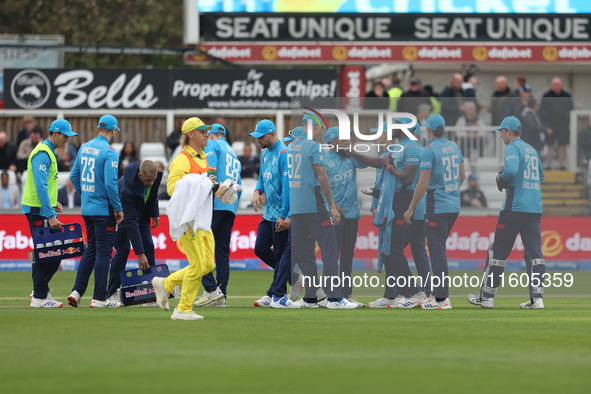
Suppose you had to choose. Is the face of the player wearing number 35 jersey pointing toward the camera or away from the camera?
away from the camera

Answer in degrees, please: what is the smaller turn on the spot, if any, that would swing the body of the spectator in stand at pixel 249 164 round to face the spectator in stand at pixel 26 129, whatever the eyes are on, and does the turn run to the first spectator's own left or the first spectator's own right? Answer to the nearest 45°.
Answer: approximately 90° to the first spectator's own right

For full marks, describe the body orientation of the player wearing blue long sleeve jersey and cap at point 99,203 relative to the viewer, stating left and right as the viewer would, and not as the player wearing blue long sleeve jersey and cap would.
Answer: facing away from the viewer and to the right of the viewer
